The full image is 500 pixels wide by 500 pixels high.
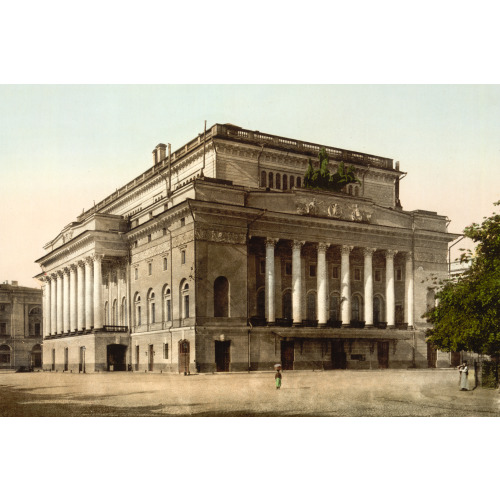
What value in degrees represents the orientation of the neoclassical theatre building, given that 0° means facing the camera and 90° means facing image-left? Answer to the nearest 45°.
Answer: approximately 315°
